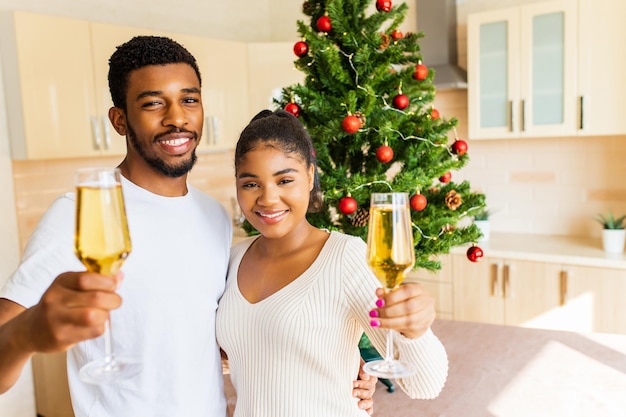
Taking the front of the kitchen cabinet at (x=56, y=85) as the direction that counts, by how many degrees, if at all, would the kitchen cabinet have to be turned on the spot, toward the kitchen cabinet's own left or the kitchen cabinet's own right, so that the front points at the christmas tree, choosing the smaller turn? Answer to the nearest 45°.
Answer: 0° — it already faces it

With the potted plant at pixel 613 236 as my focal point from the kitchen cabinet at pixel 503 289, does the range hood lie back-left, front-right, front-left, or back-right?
back-left

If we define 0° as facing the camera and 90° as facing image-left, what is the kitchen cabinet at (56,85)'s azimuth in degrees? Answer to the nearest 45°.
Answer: approximately 315°

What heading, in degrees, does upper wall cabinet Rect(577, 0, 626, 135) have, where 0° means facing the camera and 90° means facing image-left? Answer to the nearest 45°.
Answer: approximately 0°
